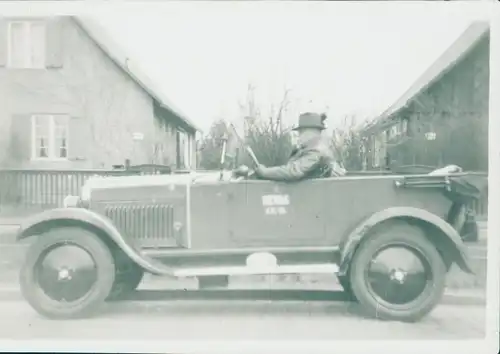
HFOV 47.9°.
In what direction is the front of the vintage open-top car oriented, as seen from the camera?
facing to the left of the viewer

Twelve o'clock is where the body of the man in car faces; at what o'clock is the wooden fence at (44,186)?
The wooden fence is roughly at 2 o'clock from the man in car.

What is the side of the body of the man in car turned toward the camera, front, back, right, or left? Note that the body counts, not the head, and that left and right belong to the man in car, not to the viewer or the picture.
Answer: left

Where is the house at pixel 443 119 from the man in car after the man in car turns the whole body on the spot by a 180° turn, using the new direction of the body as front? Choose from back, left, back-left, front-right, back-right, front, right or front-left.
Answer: front

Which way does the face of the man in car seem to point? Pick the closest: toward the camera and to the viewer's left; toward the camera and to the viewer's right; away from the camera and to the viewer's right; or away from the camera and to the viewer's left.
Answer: toward the camera and to the viewer's left
